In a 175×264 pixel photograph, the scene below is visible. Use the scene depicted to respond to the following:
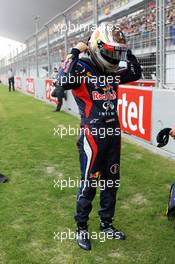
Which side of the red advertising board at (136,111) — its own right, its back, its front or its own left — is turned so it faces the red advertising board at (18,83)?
right

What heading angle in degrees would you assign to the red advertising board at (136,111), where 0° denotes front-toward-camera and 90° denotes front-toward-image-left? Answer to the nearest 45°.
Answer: approximately 45°

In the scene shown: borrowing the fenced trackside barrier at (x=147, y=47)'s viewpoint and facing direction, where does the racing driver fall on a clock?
The racing driver is roughly at 11 o'clock from the fenced trackside barrier.

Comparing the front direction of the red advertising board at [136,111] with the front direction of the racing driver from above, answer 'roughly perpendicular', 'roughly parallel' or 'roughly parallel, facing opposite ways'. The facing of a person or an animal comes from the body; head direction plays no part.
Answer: roughly perpendicular

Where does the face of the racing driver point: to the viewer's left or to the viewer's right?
to the viewer's right

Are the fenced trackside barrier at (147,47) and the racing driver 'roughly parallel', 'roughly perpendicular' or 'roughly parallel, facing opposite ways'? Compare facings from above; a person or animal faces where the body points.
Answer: roughly perpendicular

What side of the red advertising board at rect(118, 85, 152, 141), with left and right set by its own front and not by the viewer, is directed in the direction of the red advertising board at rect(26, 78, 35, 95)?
right

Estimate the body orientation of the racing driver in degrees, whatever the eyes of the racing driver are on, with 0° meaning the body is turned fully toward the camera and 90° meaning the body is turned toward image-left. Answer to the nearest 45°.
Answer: approximately 315°

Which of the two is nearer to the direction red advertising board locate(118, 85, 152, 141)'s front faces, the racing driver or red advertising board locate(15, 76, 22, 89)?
the racing driver

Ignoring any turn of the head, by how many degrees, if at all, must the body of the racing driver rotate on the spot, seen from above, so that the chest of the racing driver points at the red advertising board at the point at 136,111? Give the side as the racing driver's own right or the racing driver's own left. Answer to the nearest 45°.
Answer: approximately 135° to the racing driver's own left
